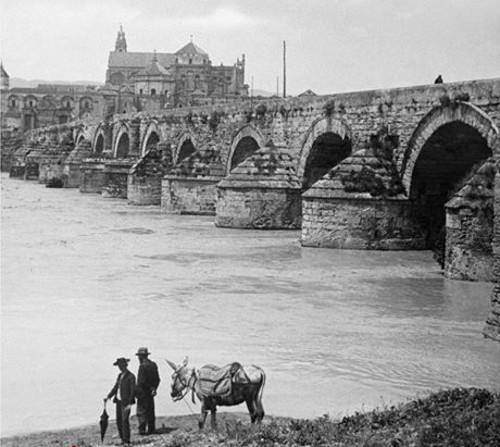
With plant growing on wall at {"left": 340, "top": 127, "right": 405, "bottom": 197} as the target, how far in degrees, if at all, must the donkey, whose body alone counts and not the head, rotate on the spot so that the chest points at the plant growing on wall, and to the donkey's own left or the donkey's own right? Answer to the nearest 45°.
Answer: approximately 90° to the donkey's own right

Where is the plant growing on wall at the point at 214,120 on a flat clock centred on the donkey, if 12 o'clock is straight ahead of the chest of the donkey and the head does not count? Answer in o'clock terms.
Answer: The plant growing on wall is roughly at 3 o'clock from the donkey.

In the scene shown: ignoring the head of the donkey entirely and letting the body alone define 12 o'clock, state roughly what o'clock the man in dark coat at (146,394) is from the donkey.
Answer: The man in dark coat is roughly at 12 o'clock from the donkey.

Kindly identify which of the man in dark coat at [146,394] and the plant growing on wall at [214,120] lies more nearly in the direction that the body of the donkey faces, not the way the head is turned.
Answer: the man in dark coat

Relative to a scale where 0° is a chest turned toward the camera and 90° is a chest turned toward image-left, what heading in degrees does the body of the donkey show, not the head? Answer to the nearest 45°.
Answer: approximately 90°

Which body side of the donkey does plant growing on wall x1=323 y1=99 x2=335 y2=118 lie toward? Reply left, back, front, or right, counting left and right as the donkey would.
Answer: right
